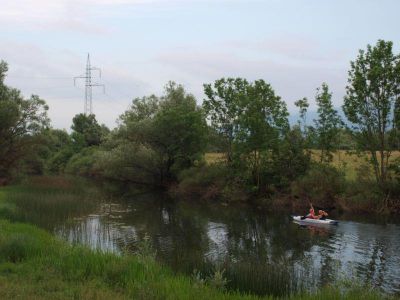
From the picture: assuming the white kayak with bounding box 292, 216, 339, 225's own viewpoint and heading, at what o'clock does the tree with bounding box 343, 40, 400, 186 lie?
The tree is roughly at 4 o'clock from the white kayak.

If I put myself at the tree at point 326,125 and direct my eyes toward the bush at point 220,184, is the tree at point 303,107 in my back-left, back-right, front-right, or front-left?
front-right

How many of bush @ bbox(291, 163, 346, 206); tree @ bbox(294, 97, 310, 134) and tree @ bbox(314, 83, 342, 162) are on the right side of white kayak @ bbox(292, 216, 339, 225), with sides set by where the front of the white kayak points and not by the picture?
3

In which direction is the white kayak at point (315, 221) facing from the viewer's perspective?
to the viewer's left

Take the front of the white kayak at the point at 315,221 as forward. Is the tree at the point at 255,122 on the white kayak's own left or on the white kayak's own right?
on the white kayak's own right

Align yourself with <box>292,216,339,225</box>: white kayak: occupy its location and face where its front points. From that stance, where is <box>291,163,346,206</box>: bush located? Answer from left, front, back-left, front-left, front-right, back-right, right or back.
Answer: right

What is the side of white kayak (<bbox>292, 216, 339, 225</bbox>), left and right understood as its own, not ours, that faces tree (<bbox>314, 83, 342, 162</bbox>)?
right

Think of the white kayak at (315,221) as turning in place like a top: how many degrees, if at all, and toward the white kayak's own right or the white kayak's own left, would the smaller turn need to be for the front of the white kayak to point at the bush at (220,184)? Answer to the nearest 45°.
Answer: approximately 45° to the white kayak's own right

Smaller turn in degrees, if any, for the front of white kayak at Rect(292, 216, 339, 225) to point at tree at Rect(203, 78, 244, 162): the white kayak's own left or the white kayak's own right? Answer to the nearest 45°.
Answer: approximately 45° to the white kayak's own right
